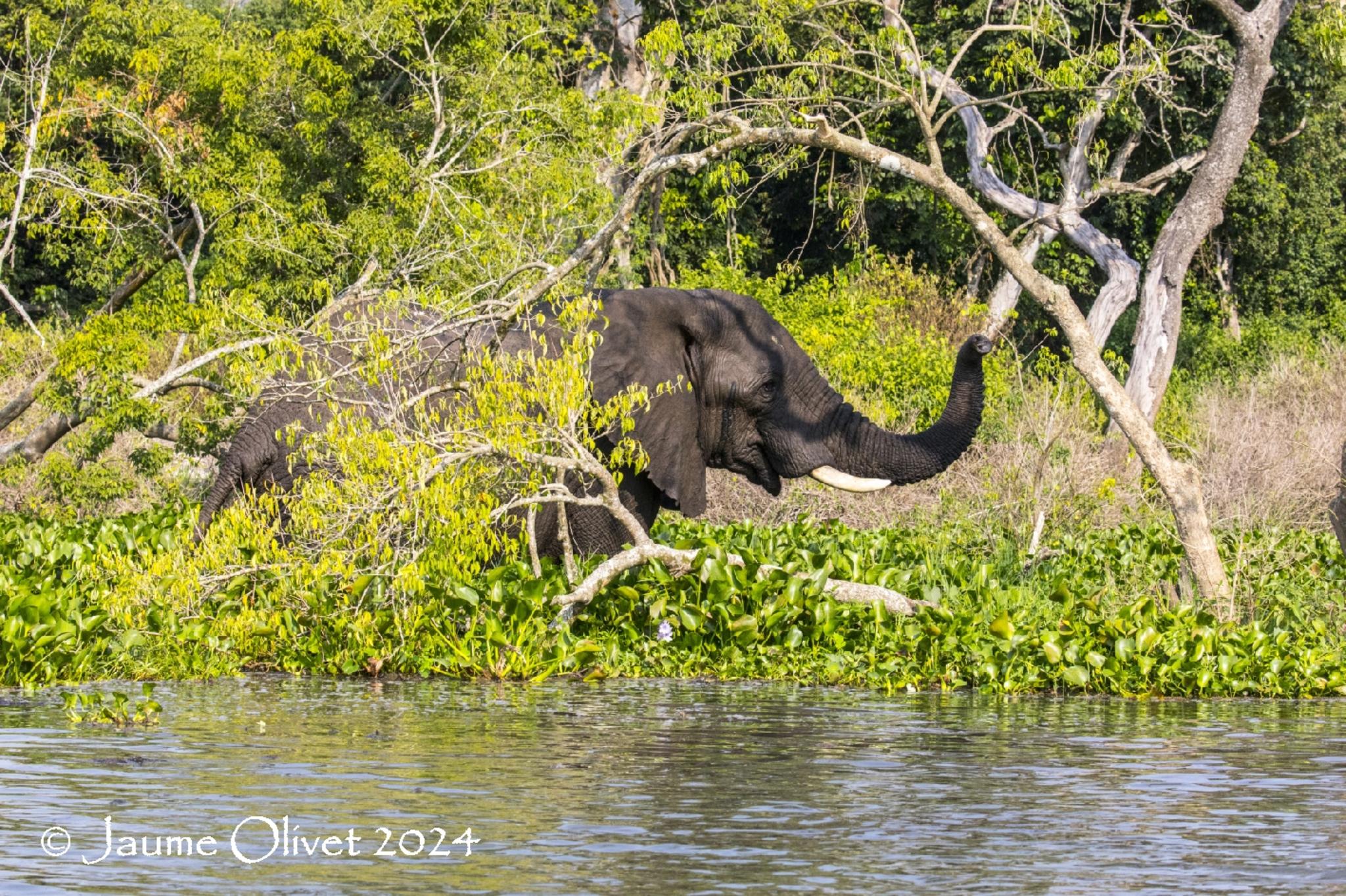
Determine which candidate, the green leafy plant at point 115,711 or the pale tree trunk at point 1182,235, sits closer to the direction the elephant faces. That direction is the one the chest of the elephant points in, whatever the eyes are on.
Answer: the pale tree trunk

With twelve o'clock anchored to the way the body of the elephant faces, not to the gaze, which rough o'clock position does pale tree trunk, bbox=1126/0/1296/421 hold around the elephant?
The pale tree trunk is roughly at 10 o'clock from the elephant.

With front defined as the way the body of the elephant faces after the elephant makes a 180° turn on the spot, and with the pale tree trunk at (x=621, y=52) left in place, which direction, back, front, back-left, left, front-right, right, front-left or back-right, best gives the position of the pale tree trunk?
right

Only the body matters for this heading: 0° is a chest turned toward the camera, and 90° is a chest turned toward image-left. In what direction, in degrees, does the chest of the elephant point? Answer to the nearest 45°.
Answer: approximately 270°

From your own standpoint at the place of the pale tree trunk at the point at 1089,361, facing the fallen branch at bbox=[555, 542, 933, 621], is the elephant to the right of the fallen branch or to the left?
right

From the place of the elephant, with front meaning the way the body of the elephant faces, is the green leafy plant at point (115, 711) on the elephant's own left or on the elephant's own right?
on the elephant's own right

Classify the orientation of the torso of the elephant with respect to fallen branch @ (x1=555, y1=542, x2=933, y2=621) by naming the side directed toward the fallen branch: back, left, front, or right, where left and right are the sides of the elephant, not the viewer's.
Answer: right

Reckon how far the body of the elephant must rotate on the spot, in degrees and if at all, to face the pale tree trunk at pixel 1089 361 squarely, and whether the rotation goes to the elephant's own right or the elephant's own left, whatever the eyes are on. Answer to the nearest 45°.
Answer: approximately 45° to the elephant's own right

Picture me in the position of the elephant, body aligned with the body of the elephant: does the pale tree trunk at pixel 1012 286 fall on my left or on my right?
on my left

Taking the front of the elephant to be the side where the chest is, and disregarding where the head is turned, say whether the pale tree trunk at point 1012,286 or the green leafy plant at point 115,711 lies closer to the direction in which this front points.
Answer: the pale tree trunk

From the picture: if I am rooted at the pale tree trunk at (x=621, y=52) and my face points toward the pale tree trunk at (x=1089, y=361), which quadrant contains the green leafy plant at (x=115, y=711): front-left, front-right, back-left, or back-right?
front-right
